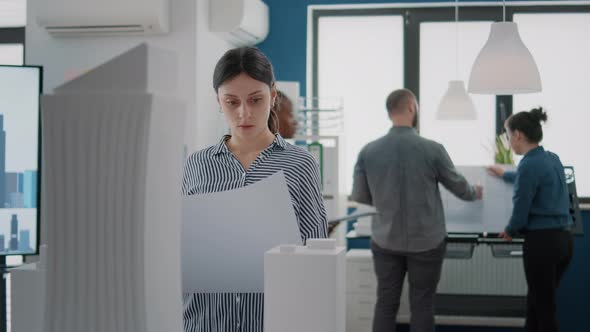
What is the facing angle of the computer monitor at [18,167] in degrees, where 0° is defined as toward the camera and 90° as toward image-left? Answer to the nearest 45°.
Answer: approximately 0°

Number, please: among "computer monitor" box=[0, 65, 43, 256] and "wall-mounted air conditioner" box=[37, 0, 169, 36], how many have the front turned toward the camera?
2

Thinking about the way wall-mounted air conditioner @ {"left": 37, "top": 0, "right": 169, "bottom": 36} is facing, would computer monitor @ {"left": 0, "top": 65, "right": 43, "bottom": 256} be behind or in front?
in front

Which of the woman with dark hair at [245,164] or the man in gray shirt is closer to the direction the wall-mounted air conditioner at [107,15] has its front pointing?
the woman with dark hair
